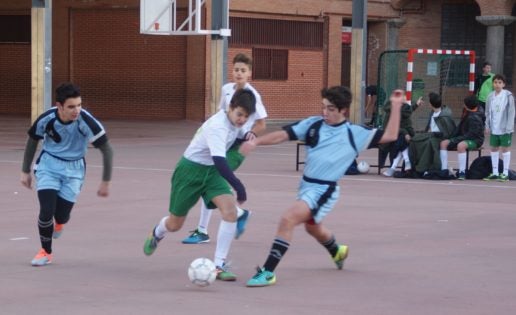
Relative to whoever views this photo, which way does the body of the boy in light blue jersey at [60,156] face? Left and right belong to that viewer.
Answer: facing the viewer

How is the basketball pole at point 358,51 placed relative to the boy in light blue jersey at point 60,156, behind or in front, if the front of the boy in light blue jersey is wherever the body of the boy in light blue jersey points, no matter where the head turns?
behind

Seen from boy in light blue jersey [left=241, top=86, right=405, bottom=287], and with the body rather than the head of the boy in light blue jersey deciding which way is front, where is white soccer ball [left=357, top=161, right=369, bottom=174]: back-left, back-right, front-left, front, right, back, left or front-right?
back-right

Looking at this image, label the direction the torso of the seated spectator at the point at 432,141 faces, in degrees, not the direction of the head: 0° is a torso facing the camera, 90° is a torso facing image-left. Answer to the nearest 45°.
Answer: approximately 45°

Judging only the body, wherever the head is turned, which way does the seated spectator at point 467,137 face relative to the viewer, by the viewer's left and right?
facing the viewer and to the left of the viewer

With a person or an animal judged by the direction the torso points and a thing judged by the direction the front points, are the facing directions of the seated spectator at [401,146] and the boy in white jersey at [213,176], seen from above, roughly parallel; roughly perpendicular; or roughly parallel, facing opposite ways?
roughly perpendicular

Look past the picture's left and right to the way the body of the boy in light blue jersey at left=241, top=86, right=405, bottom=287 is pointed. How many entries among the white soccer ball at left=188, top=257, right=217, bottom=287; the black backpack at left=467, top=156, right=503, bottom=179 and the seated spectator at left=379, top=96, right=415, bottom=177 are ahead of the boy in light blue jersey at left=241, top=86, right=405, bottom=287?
1

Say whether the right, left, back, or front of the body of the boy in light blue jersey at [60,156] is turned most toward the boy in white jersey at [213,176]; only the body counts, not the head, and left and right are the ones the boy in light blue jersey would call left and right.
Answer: left

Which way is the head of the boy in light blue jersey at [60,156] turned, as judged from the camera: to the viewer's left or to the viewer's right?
to the viewer's right
